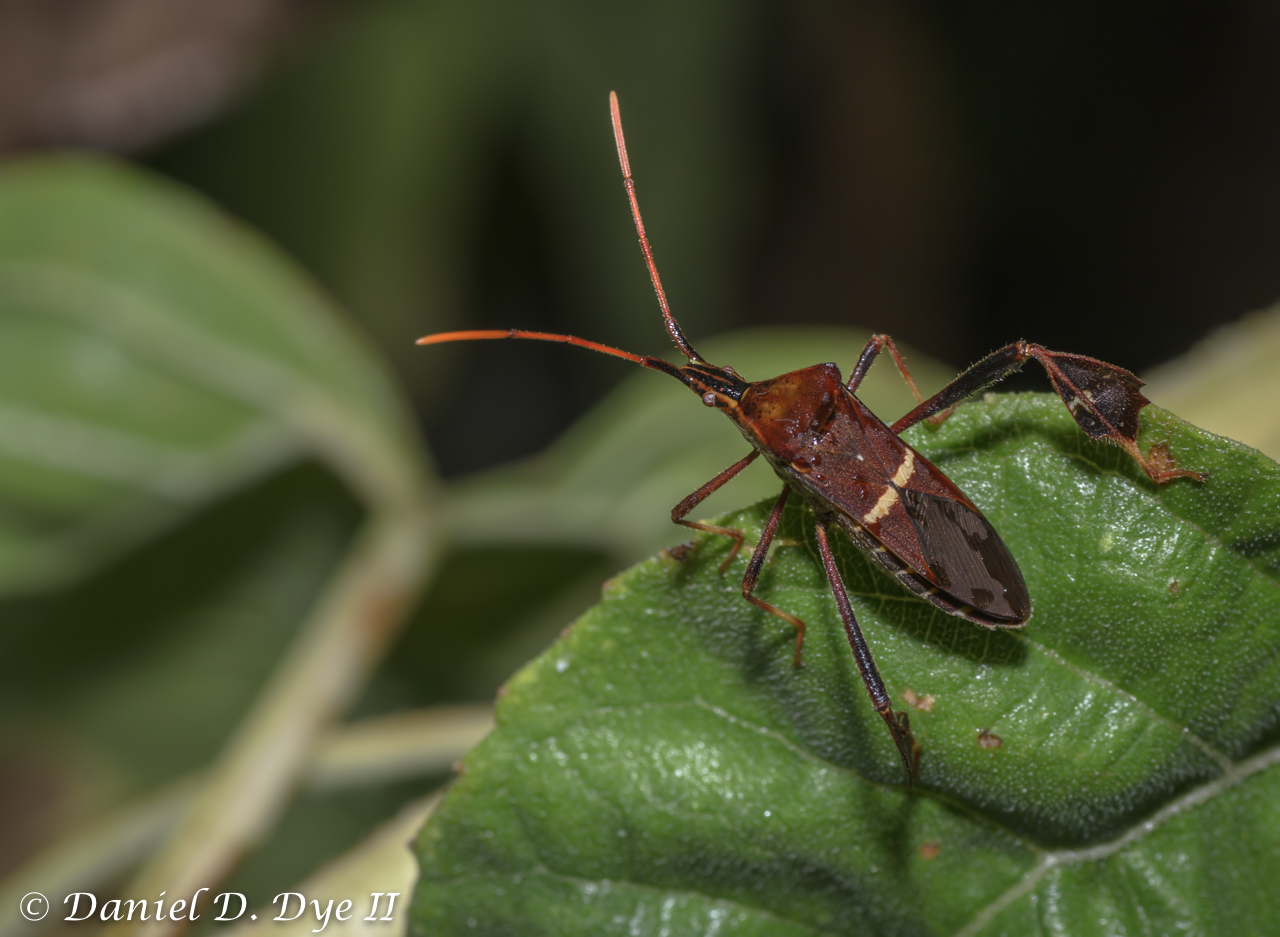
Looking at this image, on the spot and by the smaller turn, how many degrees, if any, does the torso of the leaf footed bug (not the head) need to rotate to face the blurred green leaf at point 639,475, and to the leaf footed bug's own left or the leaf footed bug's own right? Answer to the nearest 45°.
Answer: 0° — it already faces it

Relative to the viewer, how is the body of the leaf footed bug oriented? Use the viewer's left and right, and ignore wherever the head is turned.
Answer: facing away from the viewer and to the left of the viewer

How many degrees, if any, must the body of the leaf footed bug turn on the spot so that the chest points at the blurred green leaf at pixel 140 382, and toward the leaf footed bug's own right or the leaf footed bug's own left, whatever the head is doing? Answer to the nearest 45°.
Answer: approximately 45° to the leaf footed bug's own left
